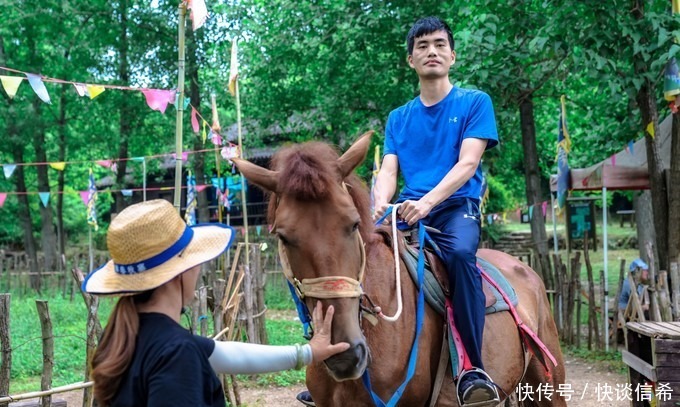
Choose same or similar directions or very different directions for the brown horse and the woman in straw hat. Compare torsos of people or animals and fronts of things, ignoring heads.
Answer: very different directions

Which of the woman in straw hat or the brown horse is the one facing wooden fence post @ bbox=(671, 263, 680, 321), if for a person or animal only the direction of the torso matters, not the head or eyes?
the woman in straw hat

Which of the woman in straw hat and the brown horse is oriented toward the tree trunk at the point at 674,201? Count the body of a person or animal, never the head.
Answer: the woman in straw hat

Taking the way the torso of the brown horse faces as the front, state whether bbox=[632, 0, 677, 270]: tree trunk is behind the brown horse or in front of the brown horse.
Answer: behind

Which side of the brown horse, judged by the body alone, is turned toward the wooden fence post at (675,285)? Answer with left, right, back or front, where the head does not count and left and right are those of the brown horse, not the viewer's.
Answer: back

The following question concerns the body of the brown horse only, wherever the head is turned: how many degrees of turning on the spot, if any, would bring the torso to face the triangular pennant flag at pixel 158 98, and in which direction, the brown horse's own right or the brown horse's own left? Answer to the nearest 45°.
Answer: approximately 90° to the brown horse's own right

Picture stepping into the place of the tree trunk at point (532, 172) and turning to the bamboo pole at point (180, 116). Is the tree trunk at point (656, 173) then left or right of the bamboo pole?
left

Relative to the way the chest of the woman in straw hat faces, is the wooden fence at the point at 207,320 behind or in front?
in front

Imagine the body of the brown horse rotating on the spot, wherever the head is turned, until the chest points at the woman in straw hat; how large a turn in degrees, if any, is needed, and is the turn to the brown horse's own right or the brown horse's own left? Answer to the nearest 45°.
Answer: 0° — it already faces them

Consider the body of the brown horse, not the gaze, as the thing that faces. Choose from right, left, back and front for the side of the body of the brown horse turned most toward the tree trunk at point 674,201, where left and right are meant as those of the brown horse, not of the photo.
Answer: back

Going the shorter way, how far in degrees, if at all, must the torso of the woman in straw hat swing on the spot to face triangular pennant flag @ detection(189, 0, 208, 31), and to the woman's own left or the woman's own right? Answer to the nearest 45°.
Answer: approximately 45° to the woman's own left

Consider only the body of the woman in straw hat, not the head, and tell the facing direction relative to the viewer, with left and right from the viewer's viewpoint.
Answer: facing away from the viewer and to the right of the viewer

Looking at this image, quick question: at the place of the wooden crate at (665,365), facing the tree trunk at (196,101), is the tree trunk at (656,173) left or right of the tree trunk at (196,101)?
right

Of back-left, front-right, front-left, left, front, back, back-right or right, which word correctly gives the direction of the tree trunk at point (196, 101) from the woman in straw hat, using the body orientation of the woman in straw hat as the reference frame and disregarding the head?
front-left

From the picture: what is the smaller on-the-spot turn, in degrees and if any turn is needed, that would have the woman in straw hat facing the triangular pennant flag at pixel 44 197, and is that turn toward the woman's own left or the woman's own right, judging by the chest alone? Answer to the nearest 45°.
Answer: approximately 45° to the woman's own left

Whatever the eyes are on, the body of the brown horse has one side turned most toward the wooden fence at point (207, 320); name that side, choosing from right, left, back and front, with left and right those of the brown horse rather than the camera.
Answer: right

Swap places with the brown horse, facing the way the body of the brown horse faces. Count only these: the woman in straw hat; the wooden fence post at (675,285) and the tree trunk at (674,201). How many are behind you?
2

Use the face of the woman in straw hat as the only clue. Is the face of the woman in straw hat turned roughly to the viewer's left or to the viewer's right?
to the viewer's right

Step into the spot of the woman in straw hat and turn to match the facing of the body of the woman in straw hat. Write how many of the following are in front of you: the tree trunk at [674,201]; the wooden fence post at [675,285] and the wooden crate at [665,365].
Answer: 3
